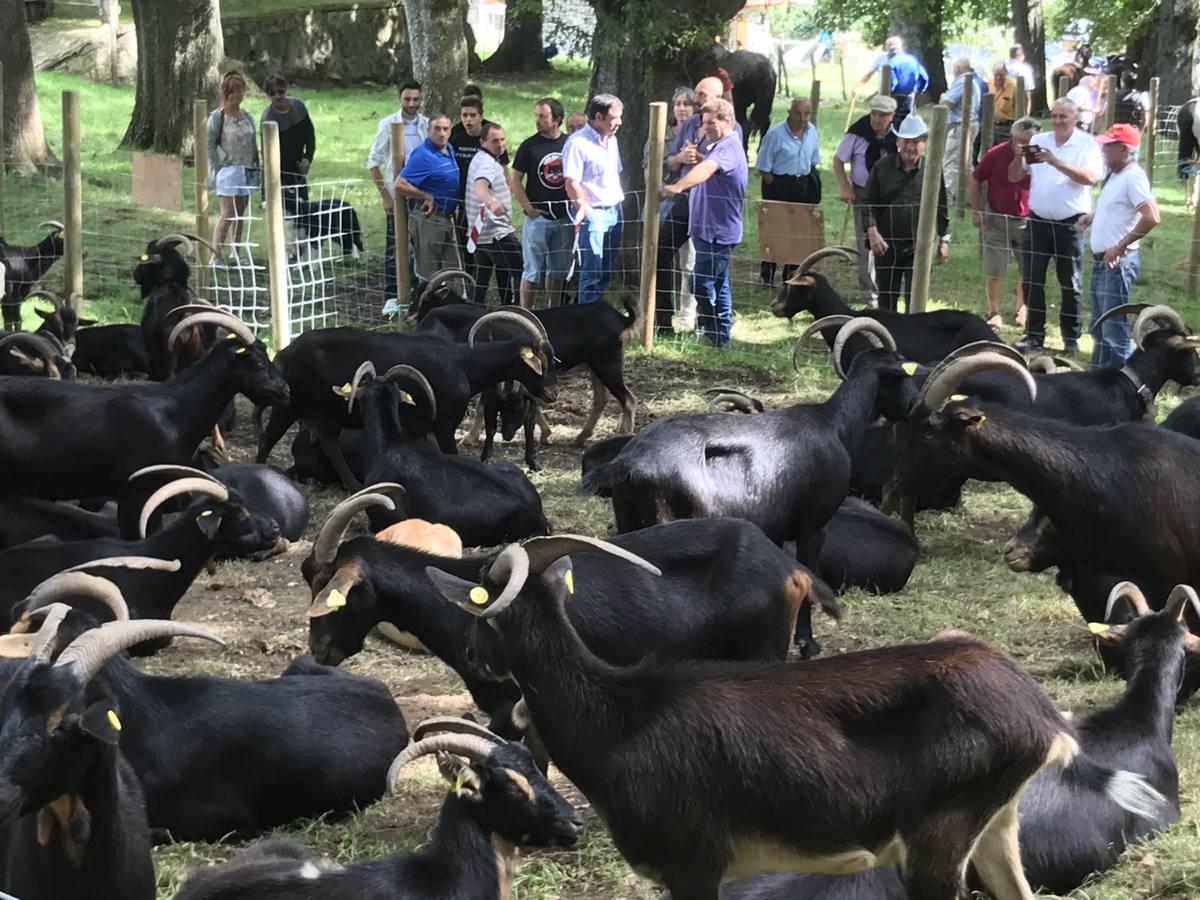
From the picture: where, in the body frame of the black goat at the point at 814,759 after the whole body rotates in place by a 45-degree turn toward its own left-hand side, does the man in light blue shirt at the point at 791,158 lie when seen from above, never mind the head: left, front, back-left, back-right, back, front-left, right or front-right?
back-right

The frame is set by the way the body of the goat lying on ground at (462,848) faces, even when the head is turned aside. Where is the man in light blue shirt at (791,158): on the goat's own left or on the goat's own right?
on the goat's own left

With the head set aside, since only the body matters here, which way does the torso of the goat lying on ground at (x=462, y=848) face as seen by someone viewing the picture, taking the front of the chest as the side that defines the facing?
to the viewer's right

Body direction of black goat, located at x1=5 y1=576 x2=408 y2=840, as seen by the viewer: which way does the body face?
to the viewer's left

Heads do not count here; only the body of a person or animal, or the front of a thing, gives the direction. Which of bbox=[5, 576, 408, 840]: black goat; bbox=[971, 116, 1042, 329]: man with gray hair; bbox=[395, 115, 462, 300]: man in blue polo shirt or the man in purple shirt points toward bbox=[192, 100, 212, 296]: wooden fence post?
the man in purple shirt

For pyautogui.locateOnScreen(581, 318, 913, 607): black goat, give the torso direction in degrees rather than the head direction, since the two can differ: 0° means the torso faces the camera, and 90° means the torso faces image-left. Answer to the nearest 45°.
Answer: approximately 270°

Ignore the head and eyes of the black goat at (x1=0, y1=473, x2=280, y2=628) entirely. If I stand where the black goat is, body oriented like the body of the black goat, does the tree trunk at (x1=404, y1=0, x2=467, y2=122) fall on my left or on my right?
on my left

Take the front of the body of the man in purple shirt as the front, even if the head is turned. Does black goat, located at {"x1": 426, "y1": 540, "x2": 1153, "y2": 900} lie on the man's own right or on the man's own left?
on the man's own left

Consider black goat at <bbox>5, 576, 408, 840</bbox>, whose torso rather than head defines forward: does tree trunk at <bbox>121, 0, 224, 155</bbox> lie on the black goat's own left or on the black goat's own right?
on the black goat's own right

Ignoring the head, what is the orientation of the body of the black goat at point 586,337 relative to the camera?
to the viewer's left

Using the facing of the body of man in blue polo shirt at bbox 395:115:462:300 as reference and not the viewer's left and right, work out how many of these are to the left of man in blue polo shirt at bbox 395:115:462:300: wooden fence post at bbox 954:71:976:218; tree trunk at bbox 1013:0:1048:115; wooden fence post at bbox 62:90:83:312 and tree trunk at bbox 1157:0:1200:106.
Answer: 3

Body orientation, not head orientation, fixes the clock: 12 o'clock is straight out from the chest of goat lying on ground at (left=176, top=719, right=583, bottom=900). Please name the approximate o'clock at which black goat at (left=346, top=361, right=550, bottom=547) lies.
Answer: The black goat is roughly at 9 o'clock from the goat lying on ground.

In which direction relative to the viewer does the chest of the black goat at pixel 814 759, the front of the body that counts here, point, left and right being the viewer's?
facing to the left of the viewer

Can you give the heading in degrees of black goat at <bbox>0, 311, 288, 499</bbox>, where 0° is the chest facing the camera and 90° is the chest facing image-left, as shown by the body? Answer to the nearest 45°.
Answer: approximately 270°
